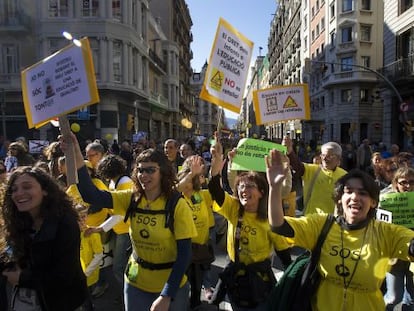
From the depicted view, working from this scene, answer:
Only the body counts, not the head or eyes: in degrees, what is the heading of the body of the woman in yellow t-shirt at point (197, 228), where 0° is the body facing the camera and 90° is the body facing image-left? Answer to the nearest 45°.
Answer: approximately 45°

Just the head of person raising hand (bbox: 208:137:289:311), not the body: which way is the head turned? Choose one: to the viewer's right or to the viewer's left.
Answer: to the viewer's left

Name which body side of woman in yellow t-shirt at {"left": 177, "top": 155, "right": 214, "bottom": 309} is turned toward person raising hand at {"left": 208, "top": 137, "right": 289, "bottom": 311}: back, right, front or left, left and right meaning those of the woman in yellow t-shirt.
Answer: left

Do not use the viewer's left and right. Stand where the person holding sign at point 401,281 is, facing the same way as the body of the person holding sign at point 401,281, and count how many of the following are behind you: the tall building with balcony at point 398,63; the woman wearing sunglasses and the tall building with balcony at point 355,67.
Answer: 2

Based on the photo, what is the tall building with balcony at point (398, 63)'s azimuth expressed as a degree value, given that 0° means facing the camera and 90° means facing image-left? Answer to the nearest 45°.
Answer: approximately 45°

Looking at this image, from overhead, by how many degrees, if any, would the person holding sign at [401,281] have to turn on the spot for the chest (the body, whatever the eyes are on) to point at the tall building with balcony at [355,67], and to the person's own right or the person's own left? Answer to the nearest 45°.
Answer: approximately 180°

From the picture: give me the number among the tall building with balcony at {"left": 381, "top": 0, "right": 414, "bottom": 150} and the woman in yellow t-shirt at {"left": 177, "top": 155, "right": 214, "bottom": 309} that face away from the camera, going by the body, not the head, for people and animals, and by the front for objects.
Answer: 0

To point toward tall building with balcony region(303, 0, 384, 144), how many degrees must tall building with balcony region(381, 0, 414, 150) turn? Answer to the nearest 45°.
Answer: approximately 135° to its right

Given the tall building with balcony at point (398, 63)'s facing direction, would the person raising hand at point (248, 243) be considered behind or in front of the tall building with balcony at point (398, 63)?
in front

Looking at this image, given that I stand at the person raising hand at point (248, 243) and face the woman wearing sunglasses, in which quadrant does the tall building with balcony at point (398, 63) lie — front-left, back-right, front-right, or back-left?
back-right

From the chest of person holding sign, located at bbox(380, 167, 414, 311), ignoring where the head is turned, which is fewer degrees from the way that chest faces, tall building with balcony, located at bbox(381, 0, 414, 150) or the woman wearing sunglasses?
the woman wearing sunglasses

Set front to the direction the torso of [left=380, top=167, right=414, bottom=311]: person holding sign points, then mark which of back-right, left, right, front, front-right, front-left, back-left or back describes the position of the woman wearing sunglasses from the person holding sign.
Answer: front-right

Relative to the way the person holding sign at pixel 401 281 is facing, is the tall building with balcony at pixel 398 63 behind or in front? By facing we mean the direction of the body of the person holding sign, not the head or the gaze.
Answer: behind

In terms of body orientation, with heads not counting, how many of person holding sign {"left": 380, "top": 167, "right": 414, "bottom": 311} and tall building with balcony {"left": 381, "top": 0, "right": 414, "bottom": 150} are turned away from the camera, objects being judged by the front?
0
